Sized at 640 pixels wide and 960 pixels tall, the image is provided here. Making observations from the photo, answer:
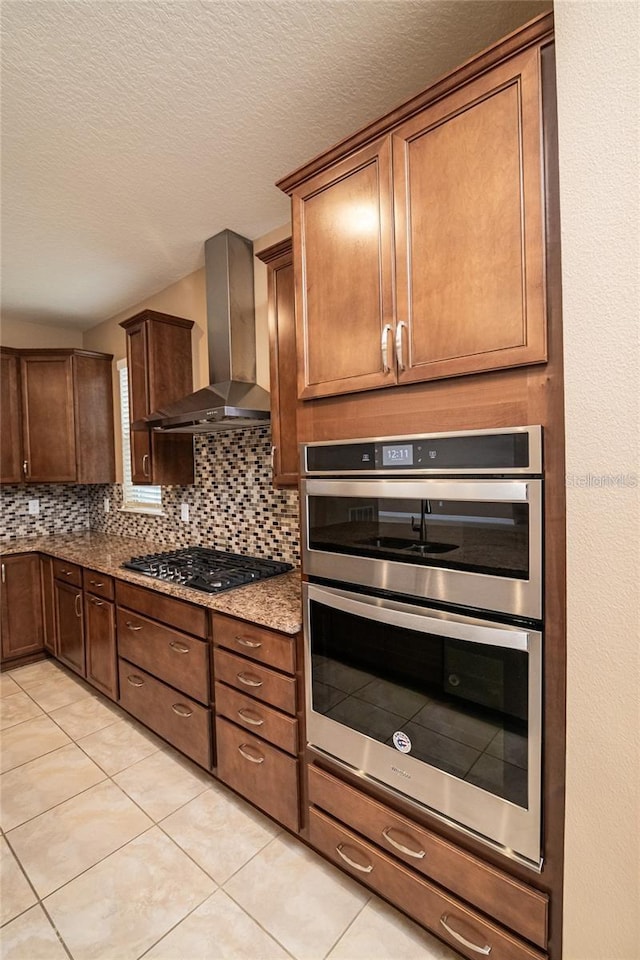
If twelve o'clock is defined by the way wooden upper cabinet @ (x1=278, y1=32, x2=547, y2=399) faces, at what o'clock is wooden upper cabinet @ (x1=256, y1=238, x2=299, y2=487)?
wooden upper cabinet @ (x1=256, y1=238, x2=299, y2=487) is roughly at 3 o'clock from wooden upper cabinet @ (x1=278, y1=32, x2=547, y2=399).

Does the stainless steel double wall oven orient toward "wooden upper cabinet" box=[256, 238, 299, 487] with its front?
no

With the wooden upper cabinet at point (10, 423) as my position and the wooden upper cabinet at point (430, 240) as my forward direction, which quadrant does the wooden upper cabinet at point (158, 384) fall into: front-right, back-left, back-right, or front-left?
front-left

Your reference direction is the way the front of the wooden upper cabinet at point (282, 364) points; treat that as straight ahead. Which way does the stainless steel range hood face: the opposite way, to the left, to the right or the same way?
the same way

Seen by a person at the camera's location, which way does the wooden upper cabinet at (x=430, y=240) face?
facing the viewer and to the left of the viewer

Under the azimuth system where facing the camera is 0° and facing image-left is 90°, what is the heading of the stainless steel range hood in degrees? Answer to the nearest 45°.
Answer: approximately 45°

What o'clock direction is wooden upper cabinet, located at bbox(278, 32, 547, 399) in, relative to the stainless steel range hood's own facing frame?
The wooden upper cabinet is roughly at 10 o'clock from the stainless steel range hood.

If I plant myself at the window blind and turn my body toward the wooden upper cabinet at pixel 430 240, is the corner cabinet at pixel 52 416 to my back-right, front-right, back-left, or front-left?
back-right

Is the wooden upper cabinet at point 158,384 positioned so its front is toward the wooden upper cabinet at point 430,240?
no

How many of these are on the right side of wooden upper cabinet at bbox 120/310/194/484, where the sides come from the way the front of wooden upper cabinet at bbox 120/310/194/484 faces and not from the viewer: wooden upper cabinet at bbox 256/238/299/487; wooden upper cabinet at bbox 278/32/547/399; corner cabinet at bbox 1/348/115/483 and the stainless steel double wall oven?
1

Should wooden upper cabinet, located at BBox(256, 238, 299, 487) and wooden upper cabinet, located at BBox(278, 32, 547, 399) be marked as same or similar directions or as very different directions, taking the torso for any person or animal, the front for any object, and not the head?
same or similar directions

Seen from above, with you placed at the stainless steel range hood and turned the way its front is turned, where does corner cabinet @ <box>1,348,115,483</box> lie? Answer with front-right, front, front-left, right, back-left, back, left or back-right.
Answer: right

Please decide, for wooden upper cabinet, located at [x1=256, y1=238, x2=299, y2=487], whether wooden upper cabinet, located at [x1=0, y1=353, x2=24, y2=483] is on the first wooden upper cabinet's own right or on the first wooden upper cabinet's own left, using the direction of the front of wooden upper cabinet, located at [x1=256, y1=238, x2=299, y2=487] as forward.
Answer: on the first wooden upper cabinet's own right

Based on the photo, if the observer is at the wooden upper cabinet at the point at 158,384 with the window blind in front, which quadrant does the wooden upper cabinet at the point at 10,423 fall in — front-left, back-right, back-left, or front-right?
front-left

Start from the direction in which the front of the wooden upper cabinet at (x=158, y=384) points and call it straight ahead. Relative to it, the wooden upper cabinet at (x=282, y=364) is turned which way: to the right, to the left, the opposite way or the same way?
the same way
